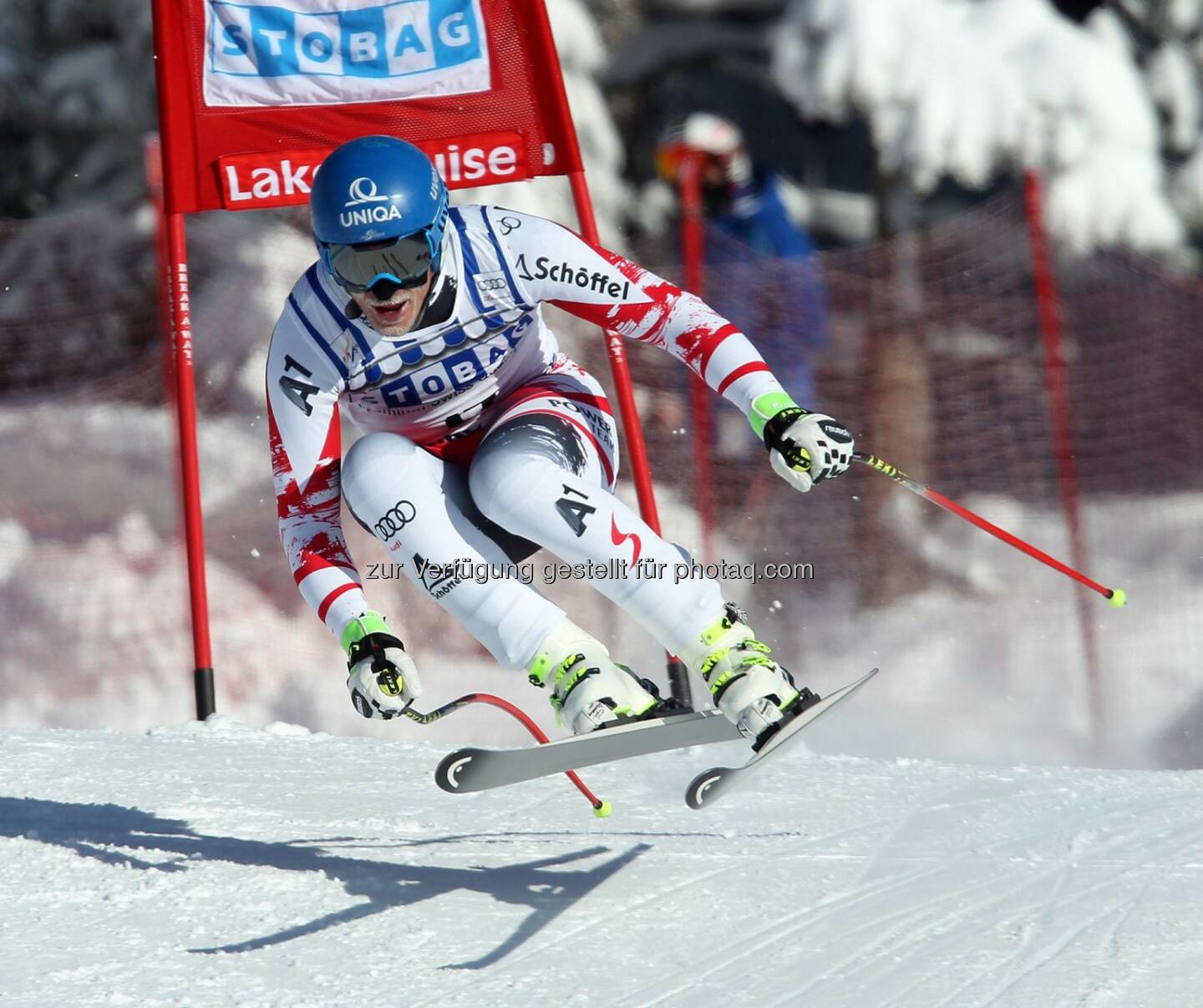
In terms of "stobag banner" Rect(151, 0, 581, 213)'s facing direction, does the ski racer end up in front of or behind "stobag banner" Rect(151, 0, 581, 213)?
in front

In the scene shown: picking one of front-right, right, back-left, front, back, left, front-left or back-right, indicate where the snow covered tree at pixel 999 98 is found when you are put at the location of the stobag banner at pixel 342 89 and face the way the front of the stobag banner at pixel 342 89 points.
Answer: back-left

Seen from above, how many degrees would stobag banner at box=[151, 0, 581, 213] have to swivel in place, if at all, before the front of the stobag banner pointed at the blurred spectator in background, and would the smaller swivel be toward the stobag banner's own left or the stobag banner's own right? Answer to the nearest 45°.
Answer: approximately 135° to the stobag banner's own left

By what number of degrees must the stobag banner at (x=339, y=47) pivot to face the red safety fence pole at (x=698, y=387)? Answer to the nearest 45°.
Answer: approximately 135° to its left

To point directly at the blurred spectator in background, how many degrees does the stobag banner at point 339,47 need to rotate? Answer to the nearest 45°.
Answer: approximately 135° to its left

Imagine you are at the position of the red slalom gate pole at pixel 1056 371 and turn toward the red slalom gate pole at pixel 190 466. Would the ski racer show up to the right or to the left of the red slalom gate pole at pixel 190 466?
left

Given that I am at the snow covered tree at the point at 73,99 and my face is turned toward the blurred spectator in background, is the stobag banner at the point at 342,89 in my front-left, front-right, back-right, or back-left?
front-right

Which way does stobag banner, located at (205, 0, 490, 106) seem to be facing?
toward the camera

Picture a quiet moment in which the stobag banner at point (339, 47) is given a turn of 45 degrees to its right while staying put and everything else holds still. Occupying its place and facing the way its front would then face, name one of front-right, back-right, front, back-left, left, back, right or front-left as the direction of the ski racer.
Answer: front-left
